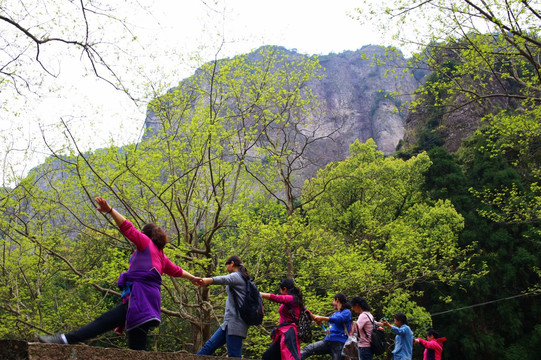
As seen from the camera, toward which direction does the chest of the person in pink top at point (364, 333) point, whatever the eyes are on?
to the viewer's left

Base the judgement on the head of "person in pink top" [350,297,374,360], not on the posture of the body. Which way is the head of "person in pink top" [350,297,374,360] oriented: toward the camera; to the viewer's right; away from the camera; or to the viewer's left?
to the viewer's left

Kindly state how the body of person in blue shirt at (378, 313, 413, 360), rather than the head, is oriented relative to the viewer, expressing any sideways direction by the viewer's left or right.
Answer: facing to the left of the viewer

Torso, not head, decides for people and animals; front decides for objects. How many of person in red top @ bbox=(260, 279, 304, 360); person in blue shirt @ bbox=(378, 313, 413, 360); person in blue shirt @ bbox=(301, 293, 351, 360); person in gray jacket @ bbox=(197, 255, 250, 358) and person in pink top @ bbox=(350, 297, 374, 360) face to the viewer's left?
5

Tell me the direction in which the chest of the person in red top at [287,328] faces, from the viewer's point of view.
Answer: to the viewer's left

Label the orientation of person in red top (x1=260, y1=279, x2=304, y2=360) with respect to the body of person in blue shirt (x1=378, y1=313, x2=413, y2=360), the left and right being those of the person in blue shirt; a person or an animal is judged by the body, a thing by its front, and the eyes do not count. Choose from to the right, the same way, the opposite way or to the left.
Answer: the same way

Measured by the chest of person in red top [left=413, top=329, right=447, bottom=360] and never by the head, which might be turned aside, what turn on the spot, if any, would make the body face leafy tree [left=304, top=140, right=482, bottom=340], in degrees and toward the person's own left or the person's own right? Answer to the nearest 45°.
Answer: approximately 90° to the person's own right

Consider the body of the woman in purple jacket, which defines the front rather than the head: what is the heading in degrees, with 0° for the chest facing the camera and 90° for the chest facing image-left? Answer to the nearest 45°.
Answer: approximately 135°

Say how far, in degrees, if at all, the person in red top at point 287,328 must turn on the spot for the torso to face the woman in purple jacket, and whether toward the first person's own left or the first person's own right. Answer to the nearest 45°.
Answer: approximately 45° to the first person's own left

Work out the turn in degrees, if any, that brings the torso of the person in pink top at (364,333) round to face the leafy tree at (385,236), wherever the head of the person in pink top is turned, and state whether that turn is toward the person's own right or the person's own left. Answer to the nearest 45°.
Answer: approximately 90° to the person's own right

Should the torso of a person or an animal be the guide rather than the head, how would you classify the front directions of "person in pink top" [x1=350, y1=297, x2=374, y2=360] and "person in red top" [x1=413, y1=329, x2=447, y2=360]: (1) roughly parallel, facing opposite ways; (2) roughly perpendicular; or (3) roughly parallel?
roughly parallel

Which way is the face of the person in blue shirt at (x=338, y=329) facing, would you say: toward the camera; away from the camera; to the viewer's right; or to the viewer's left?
to the viewer's left

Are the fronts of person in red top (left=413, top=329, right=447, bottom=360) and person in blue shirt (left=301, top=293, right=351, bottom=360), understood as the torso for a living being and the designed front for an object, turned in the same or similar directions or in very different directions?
same or similar directions

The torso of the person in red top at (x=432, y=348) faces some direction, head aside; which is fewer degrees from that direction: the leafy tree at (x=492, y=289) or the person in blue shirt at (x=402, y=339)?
the person in blue shirt

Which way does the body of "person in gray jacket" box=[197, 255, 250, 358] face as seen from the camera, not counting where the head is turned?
to the viewer's left

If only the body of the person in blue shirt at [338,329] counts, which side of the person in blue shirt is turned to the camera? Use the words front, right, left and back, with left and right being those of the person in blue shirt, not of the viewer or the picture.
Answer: left

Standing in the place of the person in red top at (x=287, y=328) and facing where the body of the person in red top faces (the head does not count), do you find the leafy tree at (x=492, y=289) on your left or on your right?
on your right

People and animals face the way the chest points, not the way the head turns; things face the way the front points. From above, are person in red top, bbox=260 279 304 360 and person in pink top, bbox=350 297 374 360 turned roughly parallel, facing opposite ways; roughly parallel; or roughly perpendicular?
roughly parallel
